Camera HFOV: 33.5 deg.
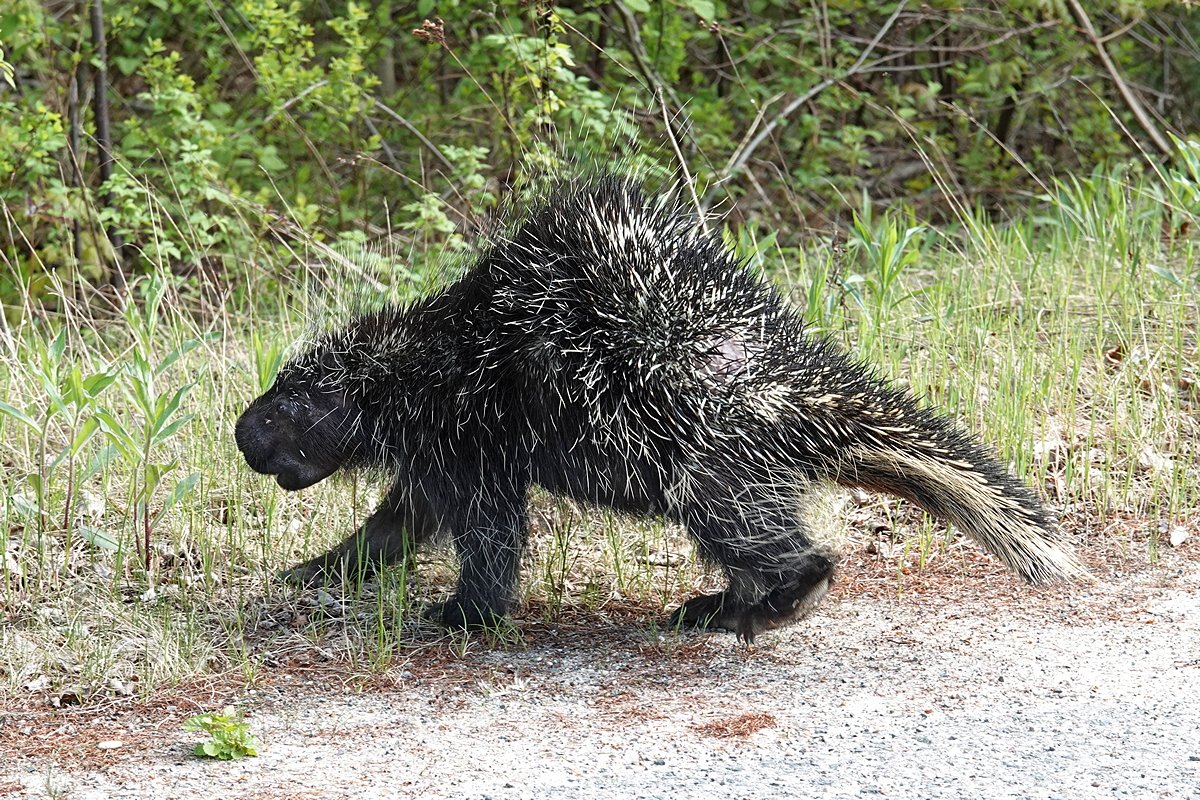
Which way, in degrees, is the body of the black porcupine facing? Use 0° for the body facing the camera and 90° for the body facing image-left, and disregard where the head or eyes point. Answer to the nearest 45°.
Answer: approximately 90°

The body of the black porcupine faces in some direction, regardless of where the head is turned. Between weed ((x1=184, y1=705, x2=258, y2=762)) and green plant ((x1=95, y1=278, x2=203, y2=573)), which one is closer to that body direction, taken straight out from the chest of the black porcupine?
the green plant

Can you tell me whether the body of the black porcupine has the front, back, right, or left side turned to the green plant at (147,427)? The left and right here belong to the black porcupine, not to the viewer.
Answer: front

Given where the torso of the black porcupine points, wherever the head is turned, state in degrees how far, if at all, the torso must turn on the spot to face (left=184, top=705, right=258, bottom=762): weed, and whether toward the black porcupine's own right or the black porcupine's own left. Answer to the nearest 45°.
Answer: approximately 45° to the black porcupine's own left
